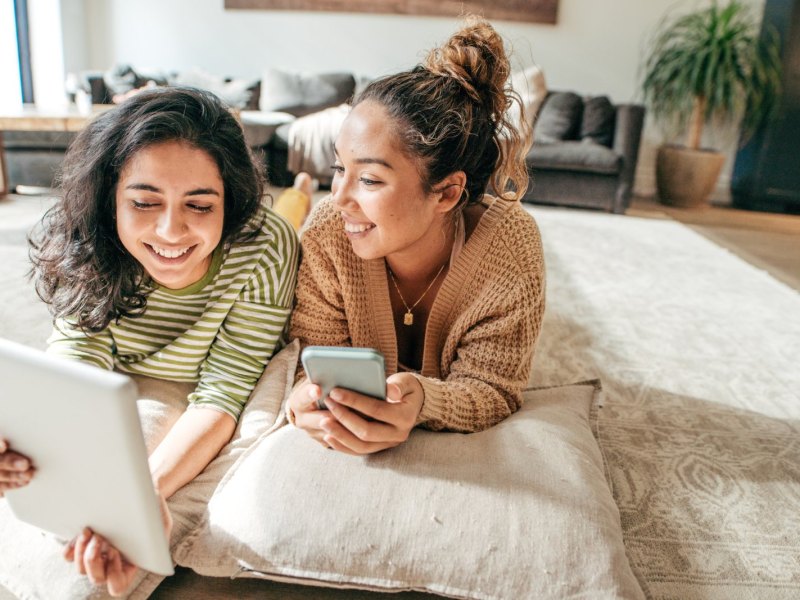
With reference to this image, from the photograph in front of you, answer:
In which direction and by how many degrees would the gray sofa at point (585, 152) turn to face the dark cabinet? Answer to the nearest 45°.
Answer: approximately 135° to its left

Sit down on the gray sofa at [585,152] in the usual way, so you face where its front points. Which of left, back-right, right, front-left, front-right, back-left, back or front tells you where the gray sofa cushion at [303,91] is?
right

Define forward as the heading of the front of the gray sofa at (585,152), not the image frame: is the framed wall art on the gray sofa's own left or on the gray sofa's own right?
on the gray sofa's own right

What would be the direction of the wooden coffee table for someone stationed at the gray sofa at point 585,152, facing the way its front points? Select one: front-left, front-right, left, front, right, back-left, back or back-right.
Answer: front-right

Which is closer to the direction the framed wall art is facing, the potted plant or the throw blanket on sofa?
the throw blanket on sofa

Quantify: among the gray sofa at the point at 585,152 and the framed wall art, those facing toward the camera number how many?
2

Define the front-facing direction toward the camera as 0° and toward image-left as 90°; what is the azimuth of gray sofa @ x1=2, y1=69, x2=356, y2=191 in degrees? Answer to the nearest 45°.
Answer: approximately 0°

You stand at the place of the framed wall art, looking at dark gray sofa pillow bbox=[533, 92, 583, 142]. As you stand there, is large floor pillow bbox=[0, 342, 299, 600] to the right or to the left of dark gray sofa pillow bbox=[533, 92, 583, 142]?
right

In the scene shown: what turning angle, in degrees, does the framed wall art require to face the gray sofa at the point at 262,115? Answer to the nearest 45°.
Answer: approximately 45° to its right
